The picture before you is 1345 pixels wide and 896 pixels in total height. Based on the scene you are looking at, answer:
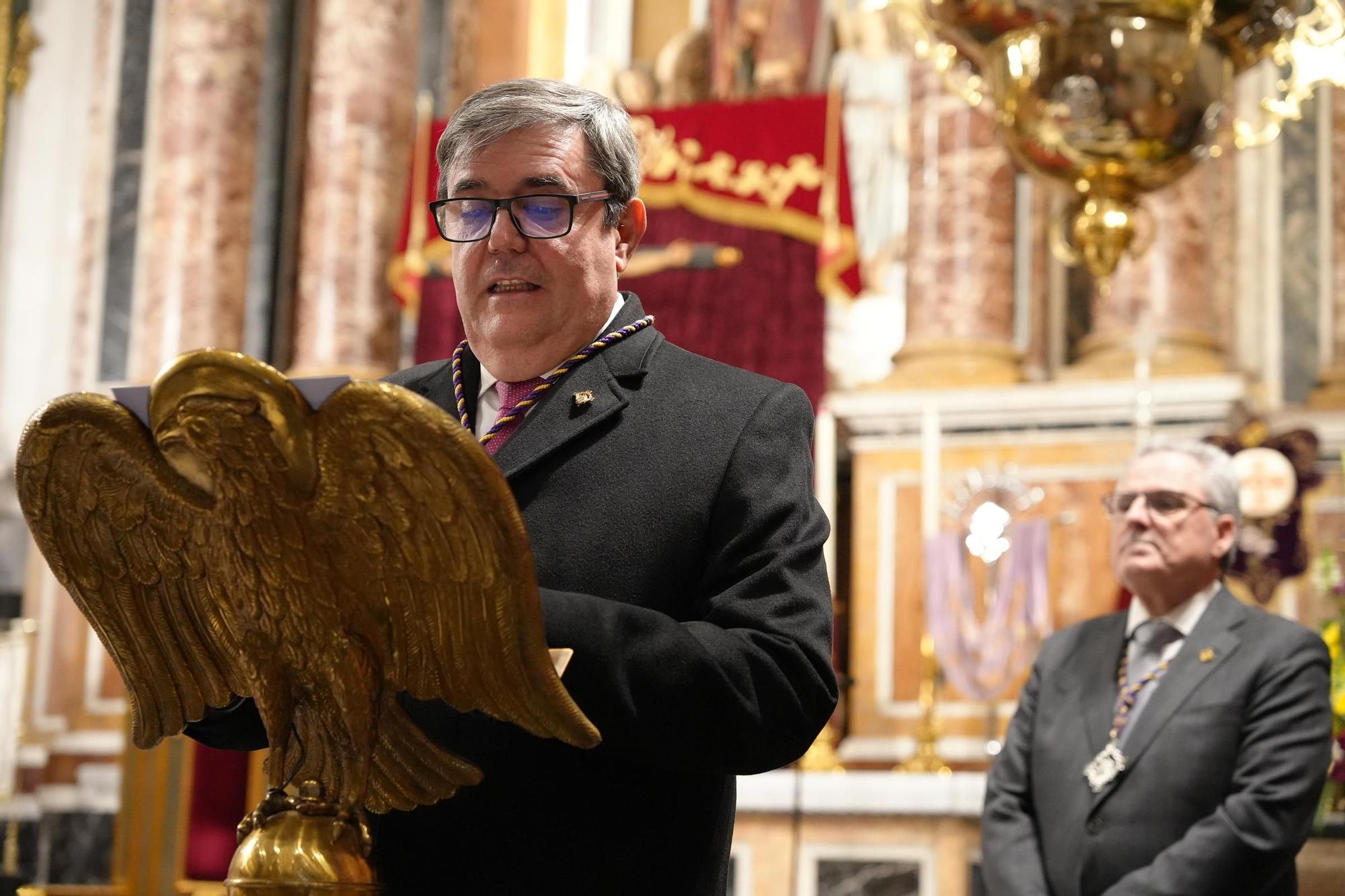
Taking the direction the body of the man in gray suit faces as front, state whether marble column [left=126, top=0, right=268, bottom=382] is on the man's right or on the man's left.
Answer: on the man's right

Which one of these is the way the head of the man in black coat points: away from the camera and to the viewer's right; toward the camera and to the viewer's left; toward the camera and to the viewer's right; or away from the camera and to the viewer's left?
toward the camera and to the viewer's left

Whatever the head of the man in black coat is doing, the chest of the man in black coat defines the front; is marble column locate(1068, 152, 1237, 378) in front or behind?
behind

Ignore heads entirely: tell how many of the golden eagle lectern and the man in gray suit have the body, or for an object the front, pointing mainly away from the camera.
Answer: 0

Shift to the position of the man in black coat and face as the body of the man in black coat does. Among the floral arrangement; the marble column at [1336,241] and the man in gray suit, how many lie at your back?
3

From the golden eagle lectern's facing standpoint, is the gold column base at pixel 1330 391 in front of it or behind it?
behind

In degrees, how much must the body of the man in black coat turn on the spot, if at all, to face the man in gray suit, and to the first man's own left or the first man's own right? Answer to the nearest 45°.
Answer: approximately 180°

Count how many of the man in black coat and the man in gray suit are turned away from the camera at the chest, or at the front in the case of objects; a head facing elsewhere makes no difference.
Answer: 0

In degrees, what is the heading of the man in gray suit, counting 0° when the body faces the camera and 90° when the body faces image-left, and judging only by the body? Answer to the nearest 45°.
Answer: approximately 45°
